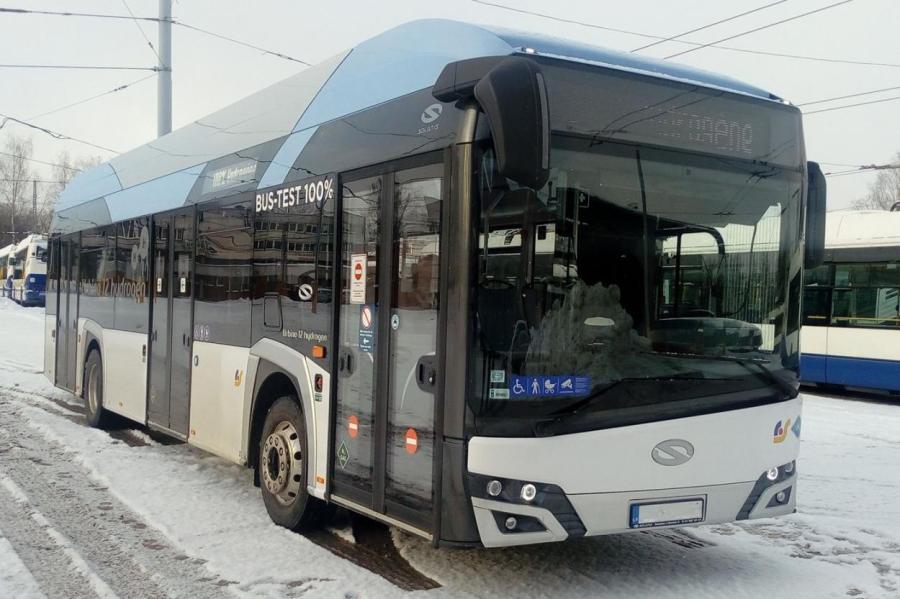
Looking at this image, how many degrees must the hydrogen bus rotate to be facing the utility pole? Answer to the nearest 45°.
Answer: approximately 180°

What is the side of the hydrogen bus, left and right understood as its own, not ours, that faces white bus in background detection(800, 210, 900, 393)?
left

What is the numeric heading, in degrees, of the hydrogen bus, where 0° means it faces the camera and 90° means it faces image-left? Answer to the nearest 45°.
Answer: approximately 315°

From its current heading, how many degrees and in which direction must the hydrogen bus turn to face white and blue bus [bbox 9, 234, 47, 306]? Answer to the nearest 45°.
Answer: approximately 180°
